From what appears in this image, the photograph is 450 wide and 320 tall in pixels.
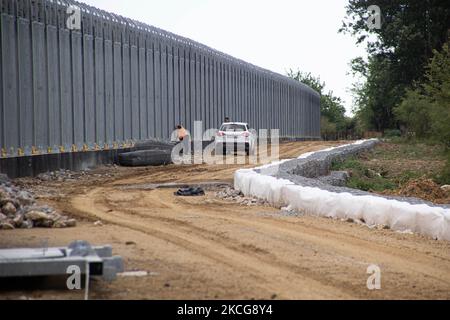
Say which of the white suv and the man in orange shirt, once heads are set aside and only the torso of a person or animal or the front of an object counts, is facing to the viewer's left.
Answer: the man in orange shirt

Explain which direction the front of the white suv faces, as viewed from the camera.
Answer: facing away from the viewer

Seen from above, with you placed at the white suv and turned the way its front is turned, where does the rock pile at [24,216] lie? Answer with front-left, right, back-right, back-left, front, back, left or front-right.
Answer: back

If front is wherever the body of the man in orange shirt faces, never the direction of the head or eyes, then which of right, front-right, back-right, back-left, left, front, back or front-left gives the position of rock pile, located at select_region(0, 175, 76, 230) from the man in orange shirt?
left

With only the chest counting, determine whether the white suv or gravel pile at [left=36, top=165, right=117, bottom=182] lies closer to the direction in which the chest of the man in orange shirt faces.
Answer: the gravel pile

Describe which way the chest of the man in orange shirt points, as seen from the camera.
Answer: to the viewer's left
